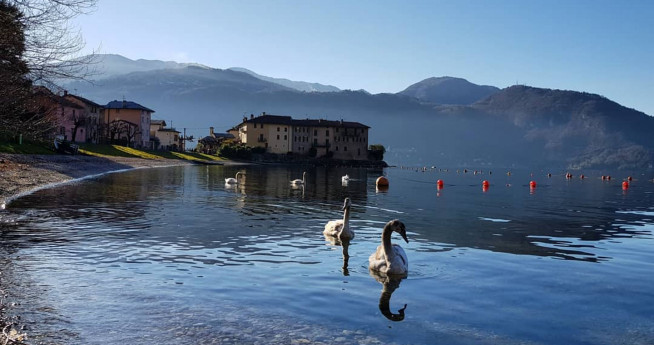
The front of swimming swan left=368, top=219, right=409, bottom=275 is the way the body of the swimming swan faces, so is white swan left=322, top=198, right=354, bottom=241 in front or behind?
behind

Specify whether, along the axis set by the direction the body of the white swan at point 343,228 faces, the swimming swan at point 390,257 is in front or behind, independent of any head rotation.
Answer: in front

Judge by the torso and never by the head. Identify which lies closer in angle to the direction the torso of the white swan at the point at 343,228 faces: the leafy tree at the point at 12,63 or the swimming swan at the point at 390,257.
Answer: the swimming swan

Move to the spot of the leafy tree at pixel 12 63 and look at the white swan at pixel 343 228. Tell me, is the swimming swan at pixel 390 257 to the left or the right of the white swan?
right

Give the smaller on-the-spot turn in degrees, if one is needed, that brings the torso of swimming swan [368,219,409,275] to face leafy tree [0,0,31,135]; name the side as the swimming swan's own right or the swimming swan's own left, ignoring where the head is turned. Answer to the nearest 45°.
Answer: approximately 135° to the swimming swan's own right

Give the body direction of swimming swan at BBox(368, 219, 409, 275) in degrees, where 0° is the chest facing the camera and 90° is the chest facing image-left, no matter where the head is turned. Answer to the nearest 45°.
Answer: approximately 315°
